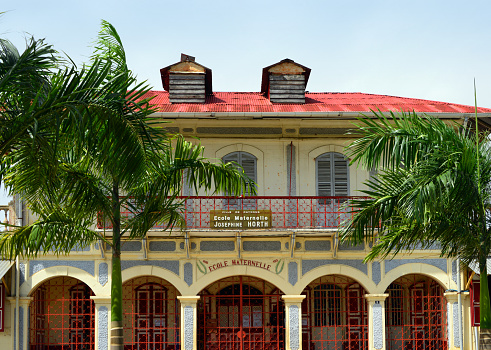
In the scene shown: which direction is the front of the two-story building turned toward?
toward the camera

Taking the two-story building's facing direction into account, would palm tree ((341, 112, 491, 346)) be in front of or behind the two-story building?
in front
